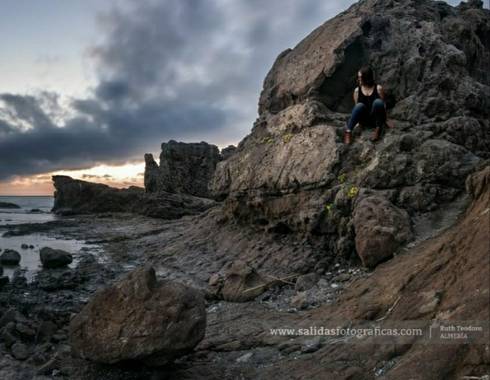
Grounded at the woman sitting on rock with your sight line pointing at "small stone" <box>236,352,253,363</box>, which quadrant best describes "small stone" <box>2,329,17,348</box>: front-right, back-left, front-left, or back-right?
front-right

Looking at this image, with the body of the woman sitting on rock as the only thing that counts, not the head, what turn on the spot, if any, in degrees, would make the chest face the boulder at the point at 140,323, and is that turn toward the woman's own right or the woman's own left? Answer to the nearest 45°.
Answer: approximately 45° to the woman's own right

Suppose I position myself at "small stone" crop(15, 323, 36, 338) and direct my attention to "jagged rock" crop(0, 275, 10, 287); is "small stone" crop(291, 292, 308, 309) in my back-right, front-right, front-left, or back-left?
back-right

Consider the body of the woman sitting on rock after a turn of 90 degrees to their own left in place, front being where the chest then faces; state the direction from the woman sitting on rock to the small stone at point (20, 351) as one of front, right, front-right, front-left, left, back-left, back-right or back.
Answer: back-right

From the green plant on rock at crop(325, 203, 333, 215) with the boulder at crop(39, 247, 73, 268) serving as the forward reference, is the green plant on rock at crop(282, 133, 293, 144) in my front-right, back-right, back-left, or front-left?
front-right

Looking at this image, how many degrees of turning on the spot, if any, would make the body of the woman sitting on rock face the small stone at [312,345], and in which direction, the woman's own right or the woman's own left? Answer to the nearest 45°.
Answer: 0° — they already face it

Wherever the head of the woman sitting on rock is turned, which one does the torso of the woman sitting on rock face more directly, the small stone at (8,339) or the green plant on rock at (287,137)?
the small stone

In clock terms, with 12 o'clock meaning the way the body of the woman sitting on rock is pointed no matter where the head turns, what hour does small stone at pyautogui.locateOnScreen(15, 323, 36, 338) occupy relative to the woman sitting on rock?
The small stone is roughly at 2 o'clock from the woman sitting on rock.

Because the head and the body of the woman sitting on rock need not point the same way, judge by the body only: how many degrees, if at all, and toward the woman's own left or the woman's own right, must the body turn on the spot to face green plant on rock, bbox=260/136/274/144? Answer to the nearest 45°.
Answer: approximately 135° to the woman's own right

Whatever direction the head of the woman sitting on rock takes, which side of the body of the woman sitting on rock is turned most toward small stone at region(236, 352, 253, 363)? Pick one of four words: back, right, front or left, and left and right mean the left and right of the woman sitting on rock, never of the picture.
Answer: front

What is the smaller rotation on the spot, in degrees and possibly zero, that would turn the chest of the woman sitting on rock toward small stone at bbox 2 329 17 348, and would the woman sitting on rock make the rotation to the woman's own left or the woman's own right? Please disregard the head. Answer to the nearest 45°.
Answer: approximately 45° to the woman's own right

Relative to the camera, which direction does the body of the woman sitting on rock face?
toward the camera

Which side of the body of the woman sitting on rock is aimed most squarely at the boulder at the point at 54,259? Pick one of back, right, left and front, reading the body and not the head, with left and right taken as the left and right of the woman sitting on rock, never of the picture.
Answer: right

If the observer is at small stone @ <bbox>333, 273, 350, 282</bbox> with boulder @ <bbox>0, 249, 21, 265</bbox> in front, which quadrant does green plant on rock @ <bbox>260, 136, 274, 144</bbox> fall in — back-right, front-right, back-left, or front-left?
front-right

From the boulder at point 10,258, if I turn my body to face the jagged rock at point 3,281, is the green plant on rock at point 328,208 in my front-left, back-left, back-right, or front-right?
front-left
